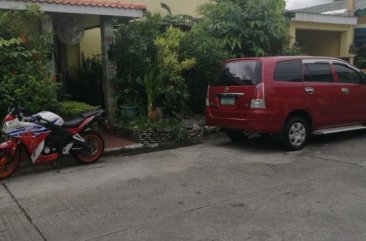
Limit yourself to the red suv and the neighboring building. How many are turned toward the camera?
1

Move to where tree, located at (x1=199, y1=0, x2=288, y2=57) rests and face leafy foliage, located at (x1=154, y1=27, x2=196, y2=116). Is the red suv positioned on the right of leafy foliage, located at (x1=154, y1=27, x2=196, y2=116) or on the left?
left

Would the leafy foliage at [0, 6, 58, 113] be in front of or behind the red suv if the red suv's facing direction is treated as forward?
behind

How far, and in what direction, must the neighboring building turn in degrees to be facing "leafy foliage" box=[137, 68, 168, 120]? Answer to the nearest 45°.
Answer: approximately 45° to its right

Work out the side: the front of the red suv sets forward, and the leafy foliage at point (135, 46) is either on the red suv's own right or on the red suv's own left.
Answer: on the red suv's own left

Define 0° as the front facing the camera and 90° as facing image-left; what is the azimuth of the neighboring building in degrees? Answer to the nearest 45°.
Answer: approximately 0°

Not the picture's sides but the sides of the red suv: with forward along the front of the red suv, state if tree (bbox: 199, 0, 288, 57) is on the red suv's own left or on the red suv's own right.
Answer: on the red suv's own left

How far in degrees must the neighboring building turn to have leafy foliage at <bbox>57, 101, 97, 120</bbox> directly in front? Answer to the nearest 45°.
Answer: approximately 45° to its right

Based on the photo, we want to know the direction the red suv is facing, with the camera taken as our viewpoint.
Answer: facing away from the viewer and to the right of the viewer

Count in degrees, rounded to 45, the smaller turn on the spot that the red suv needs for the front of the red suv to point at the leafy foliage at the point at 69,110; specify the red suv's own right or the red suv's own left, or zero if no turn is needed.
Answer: approximately 135° to the red suv's own left

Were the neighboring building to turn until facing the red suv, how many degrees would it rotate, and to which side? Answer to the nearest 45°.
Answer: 0° — it already faces it

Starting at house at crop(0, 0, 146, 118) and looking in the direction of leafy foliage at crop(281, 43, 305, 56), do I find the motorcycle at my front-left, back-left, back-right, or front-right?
back-right
